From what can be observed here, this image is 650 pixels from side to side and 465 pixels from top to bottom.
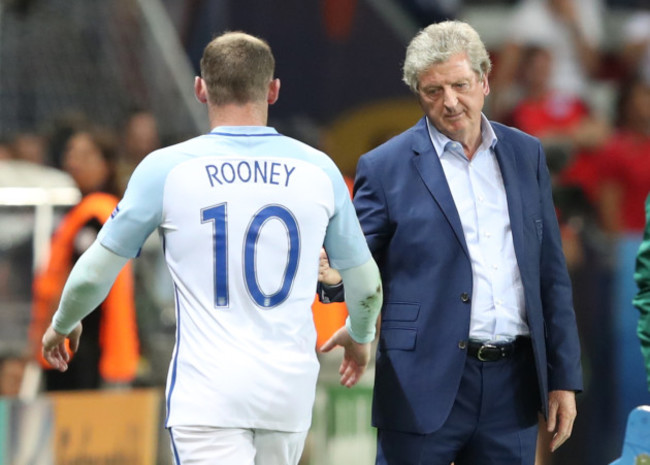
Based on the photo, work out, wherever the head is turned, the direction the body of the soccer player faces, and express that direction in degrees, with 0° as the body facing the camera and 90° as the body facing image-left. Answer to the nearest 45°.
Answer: approximately 180°

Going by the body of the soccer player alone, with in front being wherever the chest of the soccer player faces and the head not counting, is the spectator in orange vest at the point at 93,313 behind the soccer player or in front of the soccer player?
in front

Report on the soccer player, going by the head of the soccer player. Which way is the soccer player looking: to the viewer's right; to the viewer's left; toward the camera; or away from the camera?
away from the camera

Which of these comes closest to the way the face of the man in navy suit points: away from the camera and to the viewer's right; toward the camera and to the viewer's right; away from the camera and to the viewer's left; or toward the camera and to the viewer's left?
toward the camera and to the viewer's left
